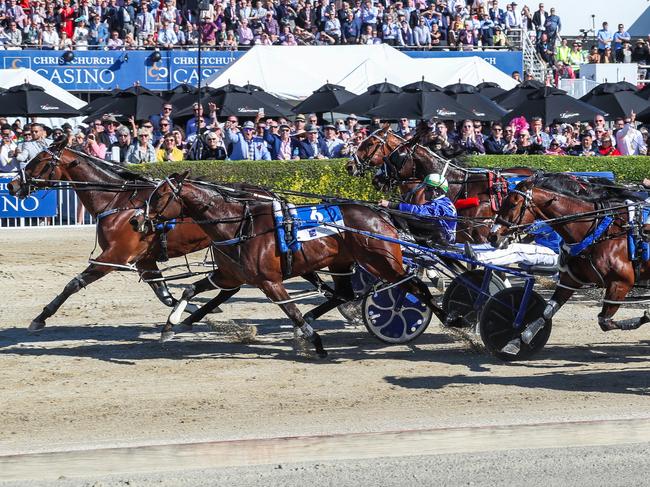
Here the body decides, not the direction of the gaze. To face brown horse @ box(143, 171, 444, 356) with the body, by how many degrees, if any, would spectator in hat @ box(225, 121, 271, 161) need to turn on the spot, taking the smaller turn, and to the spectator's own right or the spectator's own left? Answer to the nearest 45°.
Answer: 0° — they already face it

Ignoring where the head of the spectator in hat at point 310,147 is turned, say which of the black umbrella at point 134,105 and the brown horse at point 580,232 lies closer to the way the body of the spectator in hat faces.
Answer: the brown horse

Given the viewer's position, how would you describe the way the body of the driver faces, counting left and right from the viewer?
facing to the left of the viewer

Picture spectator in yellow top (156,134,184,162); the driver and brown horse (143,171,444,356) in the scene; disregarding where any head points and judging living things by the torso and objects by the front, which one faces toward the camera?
the spectator in yellow top

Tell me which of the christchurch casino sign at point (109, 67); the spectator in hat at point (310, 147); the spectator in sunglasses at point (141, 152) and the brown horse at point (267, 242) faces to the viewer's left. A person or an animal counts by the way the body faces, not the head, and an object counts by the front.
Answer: the brown horse

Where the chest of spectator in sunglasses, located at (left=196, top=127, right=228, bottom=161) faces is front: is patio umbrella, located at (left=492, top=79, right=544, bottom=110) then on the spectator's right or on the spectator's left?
on the spectator's left

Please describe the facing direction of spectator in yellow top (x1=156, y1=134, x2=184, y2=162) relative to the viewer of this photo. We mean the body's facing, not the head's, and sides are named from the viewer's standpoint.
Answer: facing the viewer

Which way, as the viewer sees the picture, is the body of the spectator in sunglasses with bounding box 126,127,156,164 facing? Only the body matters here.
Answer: toward the camera

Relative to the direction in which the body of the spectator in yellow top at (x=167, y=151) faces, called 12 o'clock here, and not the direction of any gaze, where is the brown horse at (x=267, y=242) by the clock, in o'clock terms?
The brown horse is roughly at 12 o'clock from the spectator in yellow top.

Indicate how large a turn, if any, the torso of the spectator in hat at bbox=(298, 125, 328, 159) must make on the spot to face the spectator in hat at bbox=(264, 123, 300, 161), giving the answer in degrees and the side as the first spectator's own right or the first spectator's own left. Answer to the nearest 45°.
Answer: approximately 90° to the first spectator's own right

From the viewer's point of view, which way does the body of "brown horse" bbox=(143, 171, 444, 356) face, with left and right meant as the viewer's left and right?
facing to the left of the viewer

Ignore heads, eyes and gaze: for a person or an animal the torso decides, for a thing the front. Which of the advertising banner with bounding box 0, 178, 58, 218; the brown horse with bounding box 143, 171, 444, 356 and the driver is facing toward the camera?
the advertising banner

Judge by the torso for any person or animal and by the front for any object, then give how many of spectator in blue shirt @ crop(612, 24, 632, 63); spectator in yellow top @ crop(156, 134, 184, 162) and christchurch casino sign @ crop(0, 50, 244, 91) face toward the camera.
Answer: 3

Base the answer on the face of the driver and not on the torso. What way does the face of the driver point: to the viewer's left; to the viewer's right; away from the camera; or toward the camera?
to the viewer's left

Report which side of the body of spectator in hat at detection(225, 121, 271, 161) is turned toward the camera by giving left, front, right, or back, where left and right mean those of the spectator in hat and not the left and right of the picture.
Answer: front

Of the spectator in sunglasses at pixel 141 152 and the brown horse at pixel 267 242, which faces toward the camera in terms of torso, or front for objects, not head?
the spectator in sunglasses
